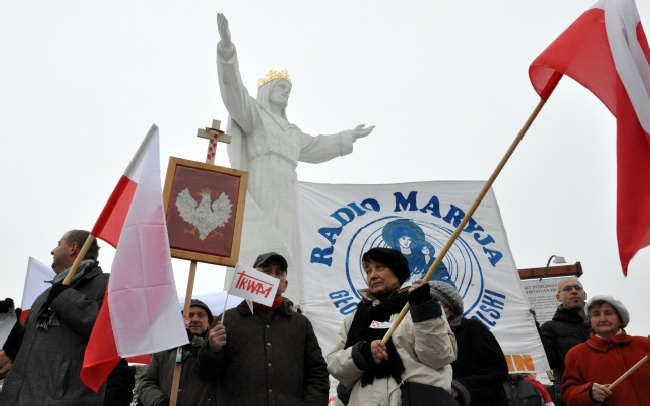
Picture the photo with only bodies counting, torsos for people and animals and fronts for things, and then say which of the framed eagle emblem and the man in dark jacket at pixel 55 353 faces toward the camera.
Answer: the framed eagle emblem

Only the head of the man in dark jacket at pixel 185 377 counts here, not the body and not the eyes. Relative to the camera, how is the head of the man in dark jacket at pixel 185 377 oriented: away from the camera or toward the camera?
toward the camera

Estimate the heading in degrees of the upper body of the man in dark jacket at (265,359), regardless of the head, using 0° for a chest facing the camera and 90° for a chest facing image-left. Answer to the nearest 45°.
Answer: approximately 0°

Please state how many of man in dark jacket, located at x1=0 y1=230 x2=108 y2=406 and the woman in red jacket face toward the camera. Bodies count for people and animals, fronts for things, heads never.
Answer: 1

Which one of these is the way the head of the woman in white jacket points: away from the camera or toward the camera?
toward the camera

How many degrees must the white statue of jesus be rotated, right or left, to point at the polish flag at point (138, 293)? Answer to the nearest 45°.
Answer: approximately 45° to its right

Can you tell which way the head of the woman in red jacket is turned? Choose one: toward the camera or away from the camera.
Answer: toward the camera

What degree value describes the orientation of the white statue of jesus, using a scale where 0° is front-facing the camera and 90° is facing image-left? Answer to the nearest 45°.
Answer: approximately 315°

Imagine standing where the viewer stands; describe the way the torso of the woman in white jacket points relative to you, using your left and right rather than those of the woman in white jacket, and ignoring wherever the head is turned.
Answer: facing the viewer and to the left of the viewer

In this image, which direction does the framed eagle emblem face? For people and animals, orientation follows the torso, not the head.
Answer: toward the camera

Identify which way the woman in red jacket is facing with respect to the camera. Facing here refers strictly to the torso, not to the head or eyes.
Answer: toward the camera
